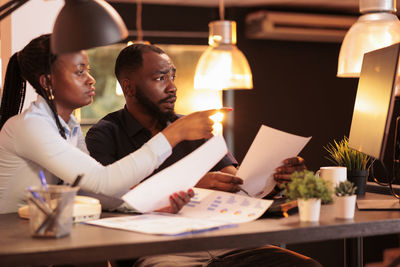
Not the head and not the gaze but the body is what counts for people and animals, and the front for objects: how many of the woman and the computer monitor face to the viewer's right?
1

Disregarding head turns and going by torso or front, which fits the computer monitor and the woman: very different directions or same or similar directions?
very different directions

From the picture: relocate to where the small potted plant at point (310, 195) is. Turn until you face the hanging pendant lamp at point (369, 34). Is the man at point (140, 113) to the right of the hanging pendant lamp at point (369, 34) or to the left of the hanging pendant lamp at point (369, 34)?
left

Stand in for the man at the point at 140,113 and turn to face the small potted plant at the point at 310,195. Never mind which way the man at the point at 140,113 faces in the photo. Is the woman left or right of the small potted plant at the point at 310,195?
right

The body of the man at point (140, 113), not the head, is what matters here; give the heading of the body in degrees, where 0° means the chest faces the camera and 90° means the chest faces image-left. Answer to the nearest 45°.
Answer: approximately 315°

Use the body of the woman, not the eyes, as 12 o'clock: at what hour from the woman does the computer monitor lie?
The computer monitor is roughly at 12 o'clock from the woman.

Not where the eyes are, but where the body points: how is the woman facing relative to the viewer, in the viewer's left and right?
facing to the right of the viewer

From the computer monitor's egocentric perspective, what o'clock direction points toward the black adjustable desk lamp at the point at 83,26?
The black adjustable desk lamp is roughly at 11 o'clock from the computer monitor.

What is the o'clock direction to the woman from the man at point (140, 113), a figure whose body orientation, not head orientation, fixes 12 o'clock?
The woman is roughly at 2 o'clock from the man.
